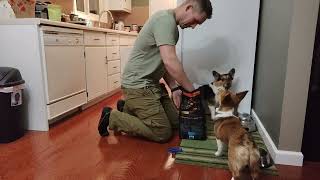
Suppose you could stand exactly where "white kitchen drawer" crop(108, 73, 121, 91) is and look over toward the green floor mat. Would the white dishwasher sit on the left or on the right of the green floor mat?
right

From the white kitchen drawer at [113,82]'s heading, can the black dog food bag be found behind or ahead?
ahead

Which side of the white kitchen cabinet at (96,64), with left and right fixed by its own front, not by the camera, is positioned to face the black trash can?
right

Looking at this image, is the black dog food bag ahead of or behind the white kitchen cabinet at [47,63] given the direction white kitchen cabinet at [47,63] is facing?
ahead

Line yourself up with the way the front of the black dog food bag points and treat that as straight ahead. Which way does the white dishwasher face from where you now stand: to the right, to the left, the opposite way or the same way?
to the left

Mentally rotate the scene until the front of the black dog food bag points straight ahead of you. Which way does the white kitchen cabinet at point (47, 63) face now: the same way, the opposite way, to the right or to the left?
to the left

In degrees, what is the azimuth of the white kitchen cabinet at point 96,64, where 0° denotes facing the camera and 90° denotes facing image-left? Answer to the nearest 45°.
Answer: approximately 315°

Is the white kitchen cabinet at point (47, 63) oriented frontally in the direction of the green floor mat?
yes

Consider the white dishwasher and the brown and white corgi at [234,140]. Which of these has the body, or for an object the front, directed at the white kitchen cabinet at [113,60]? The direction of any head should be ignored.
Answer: the brown and white corgi

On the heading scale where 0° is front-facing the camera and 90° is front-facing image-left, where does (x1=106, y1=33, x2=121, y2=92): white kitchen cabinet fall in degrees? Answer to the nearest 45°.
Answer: approximately 315°

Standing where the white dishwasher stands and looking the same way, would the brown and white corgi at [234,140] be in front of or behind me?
in front

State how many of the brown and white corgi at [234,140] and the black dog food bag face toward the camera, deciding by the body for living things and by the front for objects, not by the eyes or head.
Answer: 1
